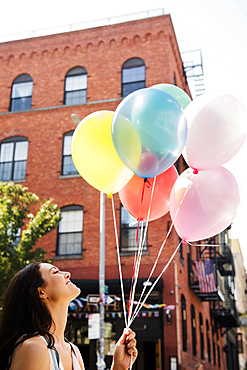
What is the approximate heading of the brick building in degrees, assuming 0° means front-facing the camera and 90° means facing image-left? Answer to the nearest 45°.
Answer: approximately 0°

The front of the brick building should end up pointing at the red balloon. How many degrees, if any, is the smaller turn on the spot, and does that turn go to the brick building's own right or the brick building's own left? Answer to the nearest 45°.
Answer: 0° — it already faces it

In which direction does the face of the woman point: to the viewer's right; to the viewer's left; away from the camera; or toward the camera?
to the viewer's right

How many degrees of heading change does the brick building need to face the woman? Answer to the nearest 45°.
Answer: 0° — it already faces them

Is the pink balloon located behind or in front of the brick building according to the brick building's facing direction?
in front

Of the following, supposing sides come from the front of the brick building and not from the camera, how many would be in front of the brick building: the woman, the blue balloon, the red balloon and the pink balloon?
4

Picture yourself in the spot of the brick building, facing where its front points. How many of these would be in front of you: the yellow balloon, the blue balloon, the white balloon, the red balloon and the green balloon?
5

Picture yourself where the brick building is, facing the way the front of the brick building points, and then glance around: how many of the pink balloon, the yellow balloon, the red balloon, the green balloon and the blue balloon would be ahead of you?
5

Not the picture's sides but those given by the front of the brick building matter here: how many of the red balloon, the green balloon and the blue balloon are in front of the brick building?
3

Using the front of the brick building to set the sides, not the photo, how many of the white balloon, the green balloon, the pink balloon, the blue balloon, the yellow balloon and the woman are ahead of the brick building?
6

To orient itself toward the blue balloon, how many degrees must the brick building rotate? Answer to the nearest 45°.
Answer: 0° — it already faces it

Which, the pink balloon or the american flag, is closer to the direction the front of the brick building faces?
the pink balloon

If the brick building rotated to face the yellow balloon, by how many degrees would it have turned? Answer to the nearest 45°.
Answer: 0° — it already faces it

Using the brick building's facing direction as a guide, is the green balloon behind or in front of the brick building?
in front
